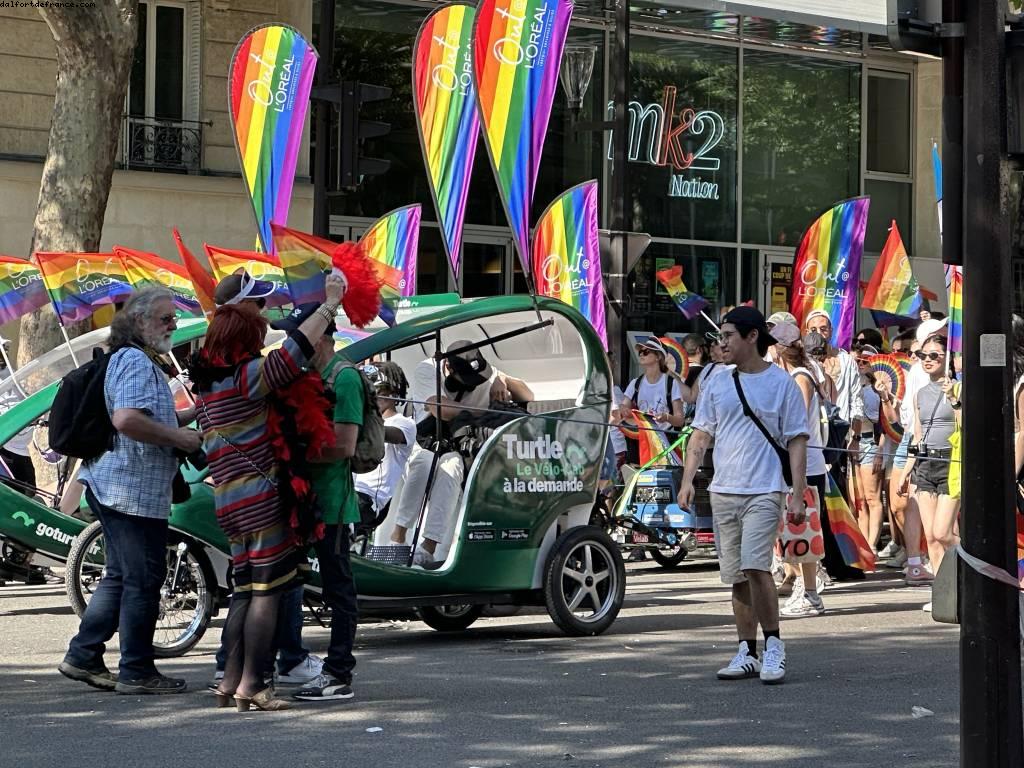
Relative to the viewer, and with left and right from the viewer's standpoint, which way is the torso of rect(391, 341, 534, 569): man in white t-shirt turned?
facing the viewer and to the left of the viewer

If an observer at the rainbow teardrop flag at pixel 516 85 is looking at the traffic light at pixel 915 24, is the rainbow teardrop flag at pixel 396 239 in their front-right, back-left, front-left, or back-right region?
back-right

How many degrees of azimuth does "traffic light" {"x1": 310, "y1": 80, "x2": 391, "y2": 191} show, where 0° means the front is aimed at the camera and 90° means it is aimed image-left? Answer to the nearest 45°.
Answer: approximately 270°

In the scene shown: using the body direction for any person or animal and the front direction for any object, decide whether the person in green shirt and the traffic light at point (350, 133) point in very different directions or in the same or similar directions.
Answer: very different directions

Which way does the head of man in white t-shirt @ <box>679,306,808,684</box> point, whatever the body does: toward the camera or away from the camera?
toward the camera

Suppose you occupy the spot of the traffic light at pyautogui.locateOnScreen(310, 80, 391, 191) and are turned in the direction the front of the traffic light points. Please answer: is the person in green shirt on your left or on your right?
on your right

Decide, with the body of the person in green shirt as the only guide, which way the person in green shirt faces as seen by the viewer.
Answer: to the viewer's left

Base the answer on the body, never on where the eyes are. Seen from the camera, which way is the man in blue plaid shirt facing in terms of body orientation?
to the viewer's right

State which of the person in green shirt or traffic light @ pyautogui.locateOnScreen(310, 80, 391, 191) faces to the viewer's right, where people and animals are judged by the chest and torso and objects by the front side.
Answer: the traffic light

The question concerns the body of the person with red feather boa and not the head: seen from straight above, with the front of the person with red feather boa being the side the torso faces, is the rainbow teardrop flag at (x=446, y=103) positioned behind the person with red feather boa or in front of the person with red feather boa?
in front

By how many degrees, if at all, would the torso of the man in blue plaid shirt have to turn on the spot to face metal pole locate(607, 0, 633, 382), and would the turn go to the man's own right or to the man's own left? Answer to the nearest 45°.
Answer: approximately 45° to the man's own left

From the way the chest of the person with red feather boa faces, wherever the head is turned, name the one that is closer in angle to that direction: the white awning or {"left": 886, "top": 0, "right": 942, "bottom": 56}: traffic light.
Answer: the white awning
